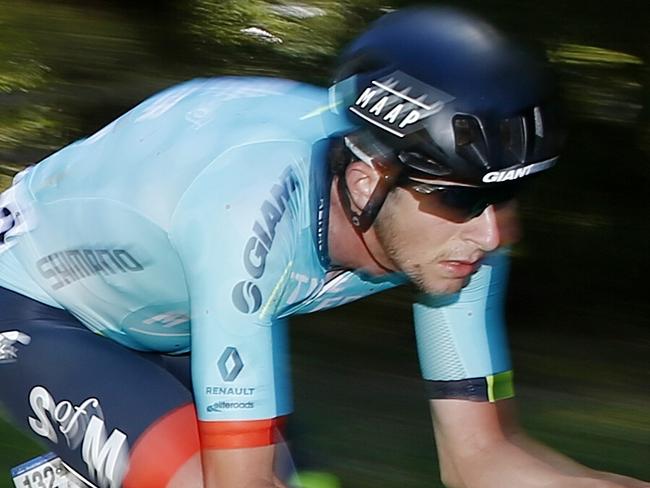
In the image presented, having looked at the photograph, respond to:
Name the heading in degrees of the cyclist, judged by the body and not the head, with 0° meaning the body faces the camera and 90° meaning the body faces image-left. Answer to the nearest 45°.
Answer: approximately 315°
